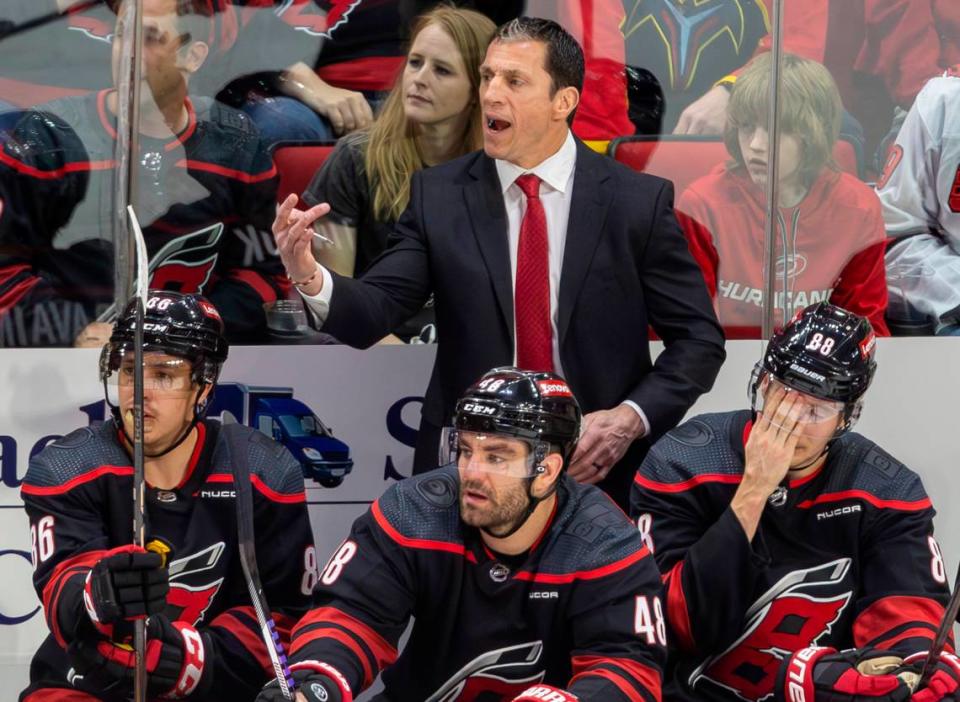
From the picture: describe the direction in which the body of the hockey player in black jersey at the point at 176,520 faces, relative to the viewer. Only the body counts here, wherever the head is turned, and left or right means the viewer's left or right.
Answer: facing the viewer

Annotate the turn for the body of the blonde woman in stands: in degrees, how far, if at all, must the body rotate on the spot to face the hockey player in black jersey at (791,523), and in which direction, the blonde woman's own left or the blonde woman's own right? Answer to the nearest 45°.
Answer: approximately 90° to the blonde woman's own left

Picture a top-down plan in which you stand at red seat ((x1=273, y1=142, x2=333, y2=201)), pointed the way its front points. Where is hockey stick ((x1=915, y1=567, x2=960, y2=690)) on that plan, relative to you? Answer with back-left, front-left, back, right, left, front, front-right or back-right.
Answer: front-left

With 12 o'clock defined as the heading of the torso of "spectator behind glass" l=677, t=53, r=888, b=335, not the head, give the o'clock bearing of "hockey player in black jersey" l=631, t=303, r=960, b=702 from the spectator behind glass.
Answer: The hockey player in black jersey is roughly at 12 o'clock from the spectator behind glass.

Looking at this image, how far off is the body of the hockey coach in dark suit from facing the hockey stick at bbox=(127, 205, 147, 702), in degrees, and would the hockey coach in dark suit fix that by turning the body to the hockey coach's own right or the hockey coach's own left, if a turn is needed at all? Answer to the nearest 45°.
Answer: approximately 45° to the hockey coach's own right

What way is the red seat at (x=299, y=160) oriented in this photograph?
toward the camera

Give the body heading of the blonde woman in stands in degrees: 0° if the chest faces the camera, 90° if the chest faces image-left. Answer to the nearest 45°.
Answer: approximately 45°

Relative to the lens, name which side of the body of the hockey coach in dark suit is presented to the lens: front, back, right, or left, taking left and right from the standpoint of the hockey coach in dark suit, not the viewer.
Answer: front
